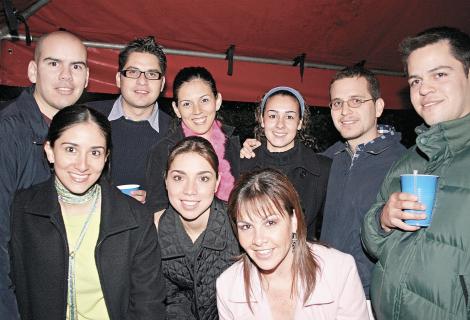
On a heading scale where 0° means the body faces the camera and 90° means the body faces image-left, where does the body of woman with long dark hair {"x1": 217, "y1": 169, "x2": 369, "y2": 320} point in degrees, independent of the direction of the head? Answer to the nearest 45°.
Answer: approximately 0°

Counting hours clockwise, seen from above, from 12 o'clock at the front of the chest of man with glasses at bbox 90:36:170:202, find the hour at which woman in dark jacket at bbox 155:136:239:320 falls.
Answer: The woman in dark jacket is roughly at 11 o'clock from the man with glasses.

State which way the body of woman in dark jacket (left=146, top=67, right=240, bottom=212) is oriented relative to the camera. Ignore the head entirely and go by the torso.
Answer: toward the camera

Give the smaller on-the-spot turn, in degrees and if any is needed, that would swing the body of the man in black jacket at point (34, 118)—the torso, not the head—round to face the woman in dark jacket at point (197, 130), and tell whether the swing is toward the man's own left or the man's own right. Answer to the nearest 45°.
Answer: approximately 45° to the man's own left

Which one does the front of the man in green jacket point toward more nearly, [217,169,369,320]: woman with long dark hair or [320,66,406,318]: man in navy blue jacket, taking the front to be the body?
the woman with long dark hair

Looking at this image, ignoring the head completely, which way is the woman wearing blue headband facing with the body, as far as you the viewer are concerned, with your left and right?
facing the viewer

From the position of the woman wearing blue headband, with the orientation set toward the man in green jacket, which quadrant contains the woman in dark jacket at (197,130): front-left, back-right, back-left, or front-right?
back-right

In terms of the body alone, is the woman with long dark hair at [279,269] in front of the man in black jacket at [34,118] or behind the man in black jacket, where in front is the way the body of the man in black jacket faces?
in front

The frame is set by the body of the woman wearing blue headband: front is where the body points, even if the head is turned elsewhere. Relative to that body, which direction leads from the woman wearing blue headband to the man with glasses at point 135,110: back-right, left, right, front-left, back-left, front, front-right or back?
right

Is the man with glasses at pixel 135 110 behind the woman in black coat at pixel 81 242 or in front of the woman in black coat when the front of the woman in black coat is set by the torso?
behind

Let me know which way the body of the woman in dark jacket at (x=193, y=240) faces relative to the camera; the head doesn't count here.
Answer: toward the camera
